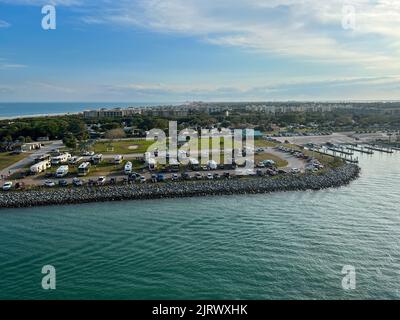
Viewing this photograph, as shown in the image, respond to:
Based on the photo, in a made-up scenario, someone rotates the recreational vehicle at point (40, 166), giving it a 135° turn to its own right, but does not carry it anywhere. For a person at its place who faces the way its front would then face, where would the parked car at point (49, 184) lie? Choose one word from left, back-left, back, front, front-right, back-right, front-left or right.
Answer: back

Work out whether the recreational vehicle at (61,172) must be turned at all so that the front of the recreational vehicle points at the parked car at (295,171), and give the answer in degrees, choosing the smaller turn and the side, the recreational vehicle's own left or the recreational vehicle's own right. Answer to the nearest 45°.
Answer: approximately 135° to the recreational vehicle's own left

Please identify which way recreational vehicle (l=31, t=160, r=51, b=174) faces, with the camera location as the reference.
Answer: facing the viewer and to the left of the viewer

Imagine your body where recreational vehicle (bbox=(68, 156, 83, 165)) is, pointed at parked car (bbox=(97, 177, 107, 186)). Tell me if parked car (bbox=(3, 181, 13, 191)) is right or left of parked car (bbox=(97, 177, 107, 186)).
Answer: right

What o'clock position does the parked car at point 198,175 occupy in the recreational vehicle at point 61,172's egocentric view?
The parked car is roughly at 8 o'clock from the recreational vehicle.

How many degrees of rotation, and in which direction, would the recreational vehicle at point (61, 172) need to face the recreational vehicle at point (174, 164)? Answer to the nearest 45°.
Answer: approximately 135° to its left

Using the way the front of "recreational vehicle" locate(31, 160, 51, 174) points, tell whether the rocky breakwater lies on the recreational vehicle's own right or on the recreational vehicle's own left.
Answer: on the recreational vehicle's own left

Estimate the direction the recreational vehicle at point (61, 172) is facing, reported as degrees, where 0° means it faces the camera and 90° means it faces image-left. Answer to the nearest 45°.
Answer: approximately 45°

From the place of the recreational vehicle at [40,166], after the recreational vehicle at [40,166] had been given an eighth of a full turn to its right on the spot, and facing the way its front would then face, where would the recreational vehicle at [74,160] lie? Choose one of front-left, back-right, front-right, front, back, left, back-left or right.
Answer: back-right

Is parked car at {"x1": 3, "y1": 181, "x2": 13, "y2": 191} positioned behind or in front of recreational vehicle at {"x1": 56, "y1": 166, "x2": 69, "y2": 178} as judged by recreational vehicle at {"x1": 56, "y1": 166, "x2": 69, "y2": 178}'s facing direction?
in front

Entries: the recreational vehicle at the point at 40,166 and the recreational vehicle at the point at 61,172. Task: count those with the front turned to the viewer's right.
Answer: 0
